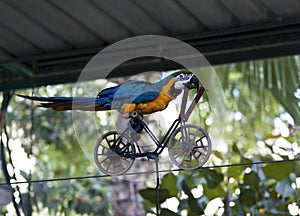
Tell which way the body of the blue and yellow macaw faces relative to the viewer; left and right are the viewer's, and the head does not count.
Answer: facing to the right of the viewer

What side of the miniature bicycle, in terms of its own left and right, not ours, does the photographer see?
right
